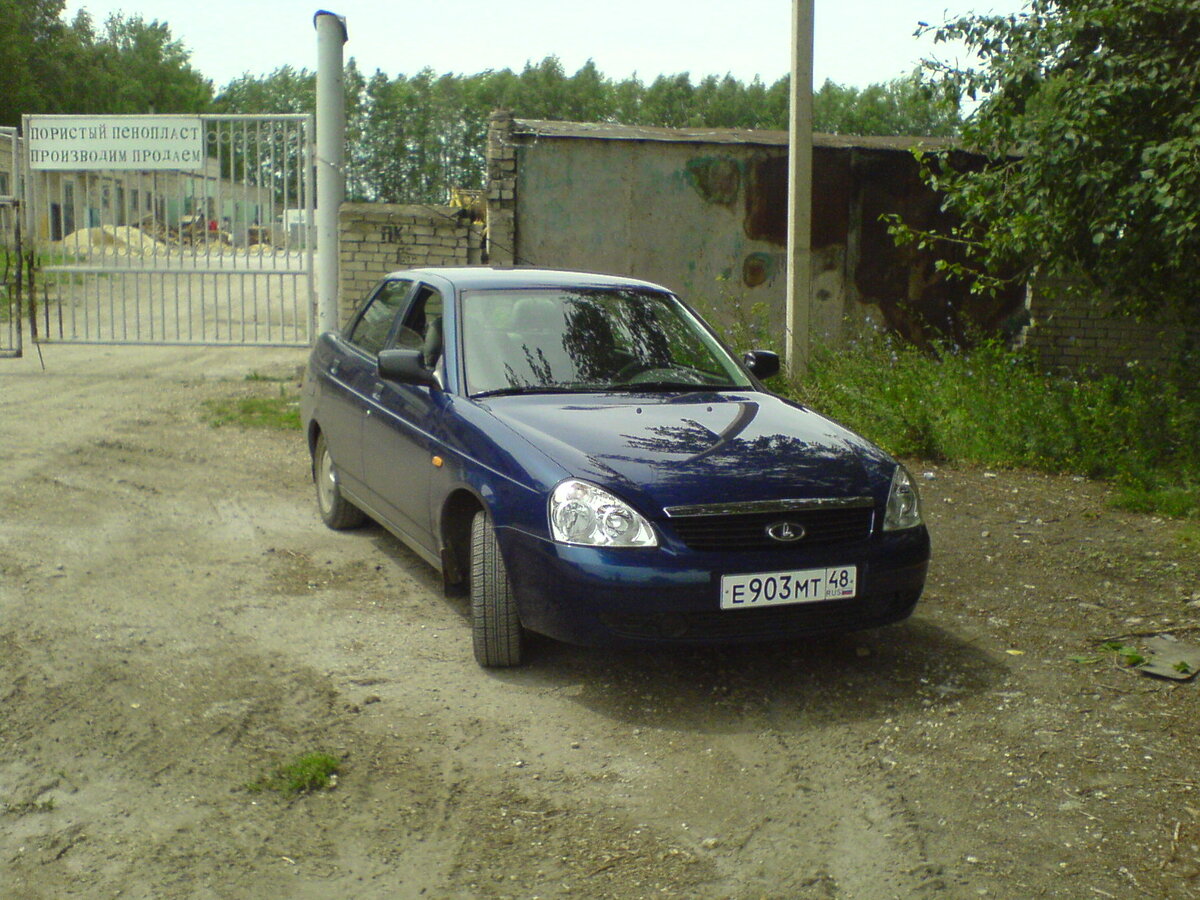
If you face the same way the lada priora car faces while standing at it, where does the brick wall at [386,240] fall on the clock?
The brick wall is roughly at 7 o'clock from the lada priora car.

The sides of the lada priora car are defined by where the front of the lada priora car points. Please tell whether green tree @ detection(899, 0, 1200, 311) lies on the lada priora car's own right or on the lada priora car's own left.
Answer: on the lada priora car's own left

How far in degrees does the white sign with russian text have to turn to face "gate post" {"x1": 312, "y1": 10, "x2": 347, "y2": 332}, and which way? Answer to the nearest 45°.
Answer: approximately 45° to its left

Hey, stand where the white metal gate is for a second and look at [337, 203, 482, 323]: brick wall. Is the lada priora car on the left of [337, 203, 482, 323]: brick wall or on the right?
right

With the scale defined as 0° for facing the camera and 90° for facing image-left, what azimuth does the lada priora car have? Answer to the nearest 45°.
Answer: approximately 315°

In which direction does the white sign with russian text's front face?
toward the camera

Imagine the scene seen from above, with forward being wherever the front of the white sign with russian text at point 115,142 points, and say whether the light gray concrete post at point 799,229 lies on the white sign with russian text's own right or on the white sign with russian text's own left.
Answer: on the white sign with russian text's own left

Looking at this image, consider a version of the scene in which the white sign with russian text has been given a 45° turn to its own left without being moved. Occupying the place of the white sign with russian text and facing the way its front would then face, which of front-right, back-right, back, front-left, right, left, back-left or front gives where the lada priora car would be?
front-right
